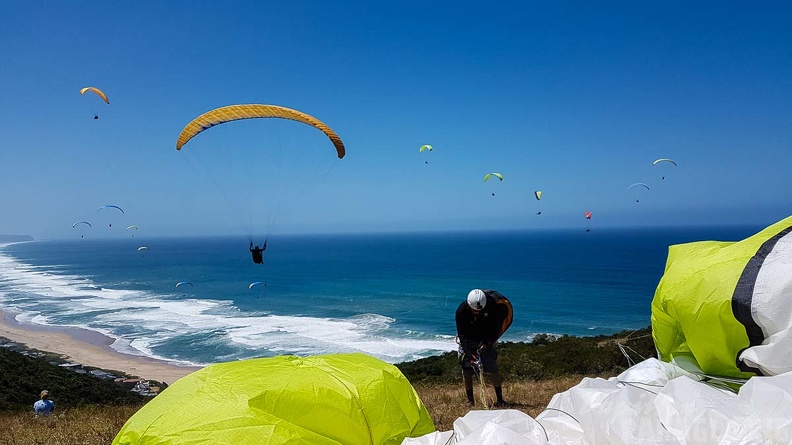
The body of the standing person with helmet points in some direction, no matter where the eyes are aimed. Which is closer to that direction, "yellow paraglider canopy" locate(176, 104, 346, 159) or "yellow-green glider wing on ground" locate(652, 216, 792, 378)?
the yellow-green glider wing on ground

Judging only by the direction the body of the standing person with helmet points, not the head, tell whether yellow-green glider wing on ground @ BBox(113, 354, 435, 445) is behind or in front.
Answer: in front

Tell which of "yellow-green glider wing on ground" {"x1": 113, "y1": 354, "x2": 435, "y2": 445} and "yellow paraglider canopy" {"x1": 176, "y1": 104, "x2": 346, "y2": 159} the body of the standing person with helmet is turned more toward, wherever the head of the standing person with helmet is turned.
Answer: the yellow-green glider wing on ground

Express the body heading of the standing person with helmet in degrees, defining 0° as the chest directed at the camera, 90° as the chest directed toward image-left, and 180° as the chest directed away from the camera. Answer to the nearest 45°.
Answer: approximately 0°

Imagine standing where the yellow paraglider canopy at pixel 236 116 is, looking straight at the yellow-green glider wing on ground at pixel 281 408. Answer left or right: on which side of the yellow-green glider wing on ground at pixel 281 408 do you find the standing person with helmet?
left

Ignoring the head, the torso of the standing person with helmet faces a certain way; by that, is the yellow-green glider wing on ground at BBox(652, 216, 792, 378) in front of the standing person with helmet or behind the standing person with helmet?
in front

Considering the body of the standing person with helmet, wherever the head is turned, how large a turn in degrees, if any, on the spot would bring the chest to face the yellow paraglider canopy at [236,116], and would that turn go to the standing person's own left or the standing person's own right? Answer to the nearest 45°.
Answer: approximately 135° to the standing person's own right
